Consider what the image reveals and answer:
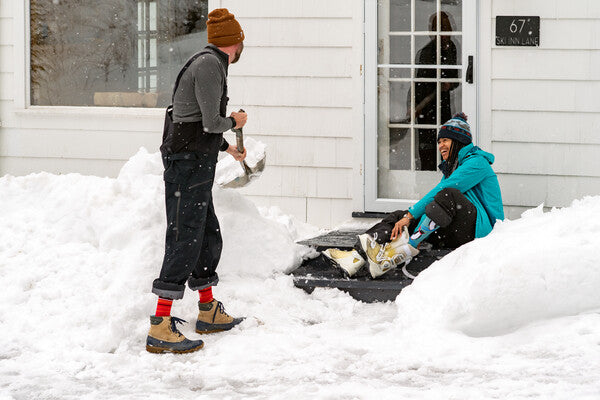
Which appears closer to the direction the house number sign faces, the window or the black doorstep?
the black doorstep

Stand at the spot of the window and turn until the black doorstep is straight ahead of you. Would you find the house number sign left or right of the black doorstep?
left

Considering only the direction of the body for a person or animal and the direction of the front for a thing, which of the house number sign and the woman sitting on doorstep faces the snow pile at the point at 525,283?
the house number sign

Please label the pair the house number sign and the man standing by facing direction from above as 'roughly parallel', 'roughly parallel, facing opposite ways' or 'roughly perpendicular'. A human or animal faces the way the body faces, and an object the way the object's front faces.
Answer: roughly perpendicular

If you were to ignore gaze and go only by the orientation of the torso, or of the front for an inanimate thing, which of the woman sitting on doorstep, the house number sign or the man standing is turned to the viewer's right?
the man standing

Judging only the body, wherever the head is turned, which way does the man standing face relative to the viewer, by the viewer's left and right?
facing to the right of the viewer

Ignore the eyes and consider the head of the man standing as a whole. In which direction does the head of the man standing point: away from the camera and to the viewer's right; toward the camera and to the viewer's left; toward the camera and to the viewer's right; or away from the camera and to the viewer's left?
away from the camera and to the viewer's right

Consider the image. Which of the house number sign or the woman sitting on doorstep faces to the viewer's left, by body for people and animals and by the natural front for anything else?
the woman sitting on doorstep

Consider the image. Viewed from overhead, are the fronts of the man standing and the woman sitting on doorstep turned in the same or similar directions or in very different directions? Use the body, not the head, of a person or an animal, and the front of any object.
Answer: very different directions

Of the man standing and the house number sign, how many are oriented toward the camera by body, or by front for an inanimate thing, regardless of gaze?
1

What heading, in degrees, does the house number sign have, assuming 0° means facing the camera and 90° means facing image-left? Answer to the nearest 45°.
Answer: approximately 0°

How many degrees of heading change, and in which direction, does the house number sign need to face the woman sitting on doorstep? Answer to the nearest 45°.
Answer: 0° — it already faces them

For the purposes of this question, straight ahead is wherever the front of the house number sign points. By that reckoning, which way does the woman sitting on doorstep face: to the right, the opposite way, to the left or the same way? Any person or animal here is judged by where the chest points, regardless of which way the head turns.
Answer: to the right

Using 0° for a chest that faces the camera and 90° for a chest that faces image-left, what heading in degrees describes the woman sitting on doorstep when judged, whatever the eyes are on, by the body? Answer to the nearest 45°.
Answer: approximately 90°

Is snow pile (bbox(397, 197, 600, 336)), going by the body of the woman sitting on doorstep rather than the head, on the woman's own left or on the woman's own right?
on the woman's own left
